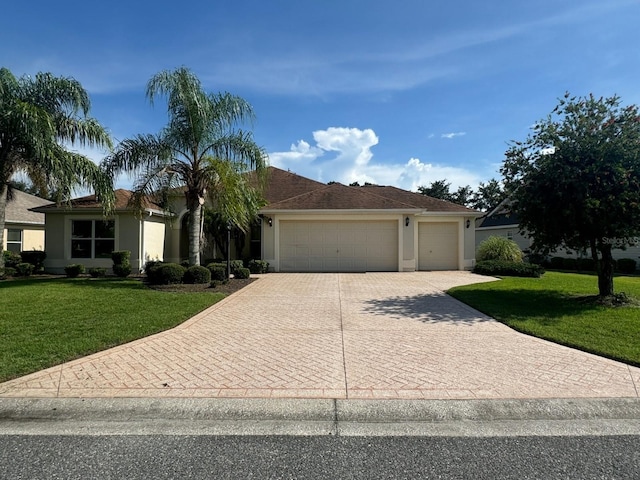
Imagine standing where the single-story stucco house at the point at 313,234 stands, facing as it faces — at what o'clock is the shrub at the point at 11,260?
The shrub is roughly at 3 o'clock from the single-story stucco house.

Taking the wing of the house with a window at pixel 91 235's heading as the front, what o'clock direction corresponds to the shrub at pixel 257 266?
The shrub is roughly at 10 o'clock from the wing of the house with a window.

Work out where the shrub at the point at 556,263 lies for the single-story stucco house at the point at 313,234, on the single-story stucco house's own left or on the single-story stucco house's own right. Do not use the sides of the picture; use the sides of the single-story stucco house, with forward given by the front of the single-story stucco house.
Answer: on the single-story stucco house's own left

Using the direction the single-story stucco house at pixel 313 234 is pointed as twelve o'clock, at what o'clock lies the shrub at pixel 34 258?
The shrub is roughly at 3 o'clock from the single-story stucco house.

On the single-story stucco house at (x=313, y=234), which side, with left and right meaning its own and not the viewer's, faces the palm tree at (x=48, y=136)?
right

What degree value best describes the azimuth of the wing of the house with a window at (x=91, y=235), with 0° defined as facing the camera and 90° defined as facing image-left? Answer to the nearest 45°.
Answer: approximately 0°

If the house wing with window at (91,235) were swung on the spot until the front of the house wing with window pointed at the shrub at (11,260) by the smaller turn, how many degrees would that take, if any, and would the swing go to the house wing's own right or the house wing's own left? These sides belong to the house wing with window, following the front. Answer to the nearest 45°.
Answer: approximately 135° to the house wing's own right

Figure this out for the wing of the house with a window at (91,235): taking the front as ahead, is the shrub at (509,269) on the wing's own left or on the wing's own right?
on the wing's own left

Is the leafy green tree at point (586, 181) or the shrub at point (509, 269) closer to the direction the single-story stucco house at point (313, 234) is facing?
the leafy green tree
